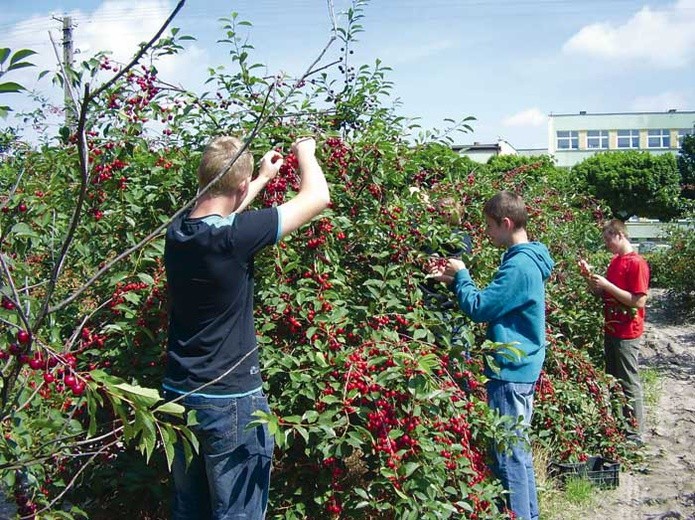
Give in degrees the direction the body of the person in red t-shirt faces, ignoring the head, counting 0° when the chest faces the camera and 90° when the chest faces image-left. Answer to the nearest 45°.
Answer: approximately 45°

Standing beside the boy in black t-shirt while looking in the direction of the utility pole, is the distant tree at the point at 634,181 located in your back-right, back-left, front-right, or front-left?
front-right

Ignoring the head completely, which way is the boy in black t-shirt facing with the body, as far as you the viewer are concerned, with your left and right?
facing away from the viewer and to the right of the viewer

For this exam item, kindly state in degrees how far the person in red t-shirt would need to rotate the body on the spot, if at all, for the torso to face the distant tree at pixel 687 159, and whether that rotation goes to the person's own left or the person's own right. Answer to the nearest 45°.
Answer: approximately 135° to the person's own right

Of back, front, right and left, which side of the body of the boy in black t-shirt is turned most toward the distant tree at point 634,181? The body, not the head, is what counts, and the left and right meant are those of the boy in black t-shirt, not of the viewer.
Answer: front

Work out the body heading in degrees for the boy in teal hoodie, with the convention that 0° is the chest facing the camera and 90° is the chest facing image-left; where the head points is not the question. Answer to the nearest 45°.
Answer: approximately 90°

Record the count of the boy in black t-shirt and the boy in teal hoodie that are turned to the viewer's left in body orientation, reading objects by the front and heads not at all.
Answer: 1

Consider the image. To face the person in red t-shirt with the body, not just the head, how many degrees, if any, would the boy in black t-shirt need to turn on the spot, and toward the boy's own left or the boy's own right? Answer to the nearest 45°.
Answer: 0° — they already face them

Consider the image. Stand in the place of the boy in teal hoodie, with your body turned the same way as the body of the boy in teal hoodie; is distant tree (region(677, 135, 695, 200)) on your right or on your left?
on your right

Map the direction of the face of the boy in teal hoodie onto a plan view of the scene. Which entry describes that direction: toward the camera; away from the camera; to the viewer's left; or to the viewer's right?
to the viewer's left

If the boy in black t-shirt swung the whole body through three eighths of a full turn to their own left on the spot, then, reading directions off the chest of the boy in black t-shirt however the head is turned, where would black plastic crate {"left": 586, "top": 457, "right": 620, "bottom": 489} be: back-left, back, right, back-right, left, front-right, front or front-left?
back-right
